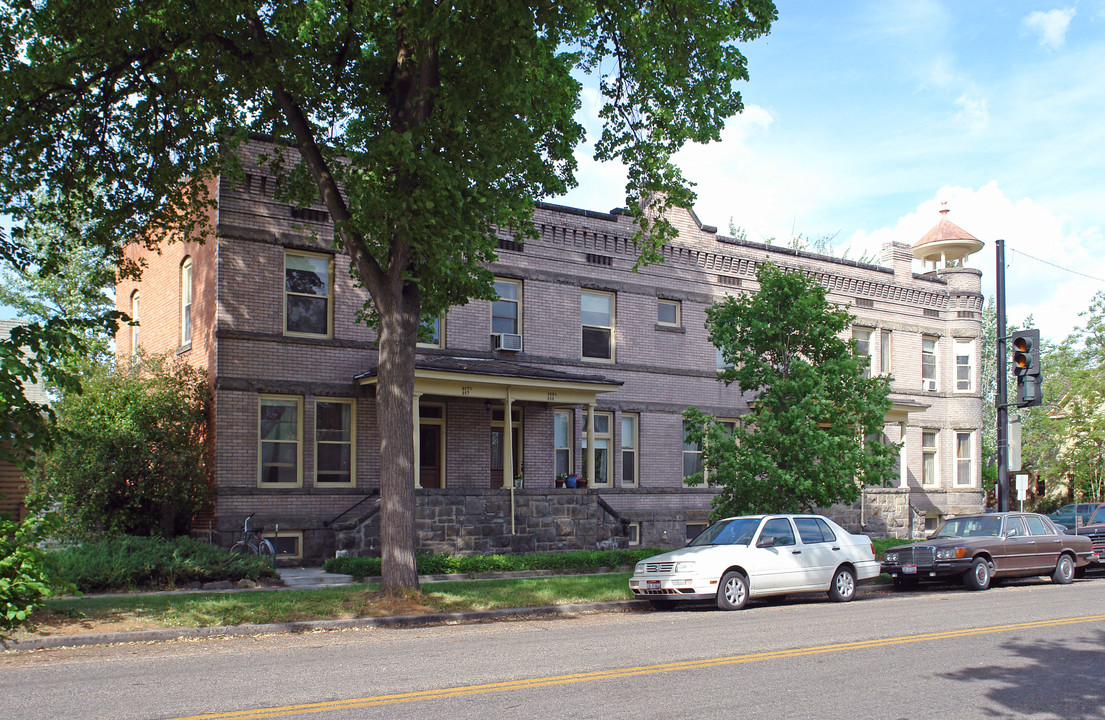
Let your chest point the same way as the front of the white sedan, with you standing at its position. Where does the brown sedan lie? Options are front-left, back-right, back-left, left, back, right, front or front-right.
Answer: back

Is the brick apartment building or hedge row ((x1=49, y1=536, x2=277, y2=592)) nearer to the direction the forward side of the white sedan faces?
the hedge row

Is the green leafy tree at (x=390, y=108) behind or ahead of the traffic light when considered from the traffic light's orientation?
ahead

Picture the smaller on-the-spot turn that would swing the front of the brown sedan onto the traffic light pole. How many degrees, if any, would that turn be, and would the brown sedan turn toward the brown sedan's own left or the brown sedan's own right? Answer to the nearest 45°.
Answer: approximately 135° to the brown sedan's own right

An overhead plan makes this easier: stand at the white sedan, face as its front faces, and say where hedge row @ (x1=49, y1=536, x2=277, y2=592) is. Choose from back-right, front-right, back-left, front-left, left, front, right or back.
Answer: front-right

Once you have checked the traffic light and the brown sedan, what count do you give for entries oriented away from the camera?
0

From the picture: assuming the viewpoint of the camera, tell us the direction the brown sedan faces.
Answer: facing the viewer and to the left of the viewer

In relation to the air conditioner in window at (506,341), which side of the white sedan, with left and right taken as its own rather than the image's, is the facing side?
right

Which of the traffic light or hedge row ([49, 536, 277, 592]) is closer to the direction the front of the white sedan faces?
the hedge row

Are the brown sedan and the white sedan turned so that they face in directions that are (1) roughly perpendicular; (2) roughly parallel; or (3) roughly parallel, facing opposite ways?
roughly parallel
